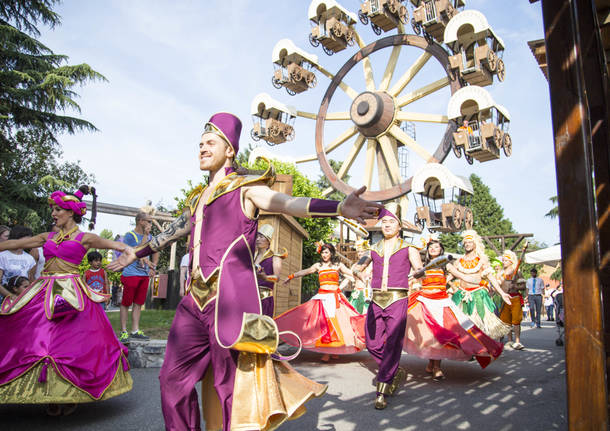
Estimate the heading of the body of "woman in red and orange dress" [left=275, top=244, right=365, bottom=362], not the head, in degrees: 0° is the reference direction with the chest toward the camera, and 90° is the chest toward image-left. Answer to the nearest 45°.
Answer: approximately 0°

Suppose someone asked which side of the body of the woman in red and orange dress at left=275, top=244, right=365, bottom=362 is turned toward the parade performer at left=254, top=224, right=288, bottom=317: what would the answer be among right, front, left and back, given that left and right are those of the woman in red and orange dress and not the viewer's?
right

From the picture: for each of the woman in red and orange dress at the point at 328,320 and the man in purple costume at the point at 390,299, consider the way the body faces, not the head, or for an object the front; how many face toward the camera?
2

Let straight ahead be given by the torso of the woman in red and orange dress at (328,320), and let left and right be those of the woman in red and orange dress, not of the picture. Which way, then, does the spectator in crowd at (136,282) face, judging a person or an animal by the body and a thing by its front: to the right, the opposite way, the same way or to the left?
to the left

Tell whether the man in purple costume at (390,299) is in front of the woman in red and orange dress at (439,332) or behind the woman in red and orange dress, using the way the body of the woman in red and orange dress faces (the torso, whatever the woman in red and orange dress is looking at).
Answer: in front

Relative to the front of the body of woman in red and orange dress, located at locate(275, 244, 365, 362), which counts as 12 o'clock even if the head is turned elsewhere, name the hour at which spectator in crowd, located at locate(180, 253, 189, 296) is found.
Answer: The spectator in crowd is roughly at 3 o'clock from the woman in red and orange dress.

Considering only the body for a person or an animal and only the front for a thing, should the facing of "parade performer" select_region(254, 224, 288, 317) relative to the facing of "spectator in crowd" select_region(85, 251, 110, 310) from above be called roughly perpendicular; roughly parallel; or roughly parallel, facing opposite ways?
roughly perpendicular

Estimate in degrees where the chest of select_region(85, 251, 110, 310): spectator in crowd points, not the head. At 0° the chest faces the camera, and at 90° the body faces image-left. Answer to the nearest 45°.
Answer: approximately 315°
